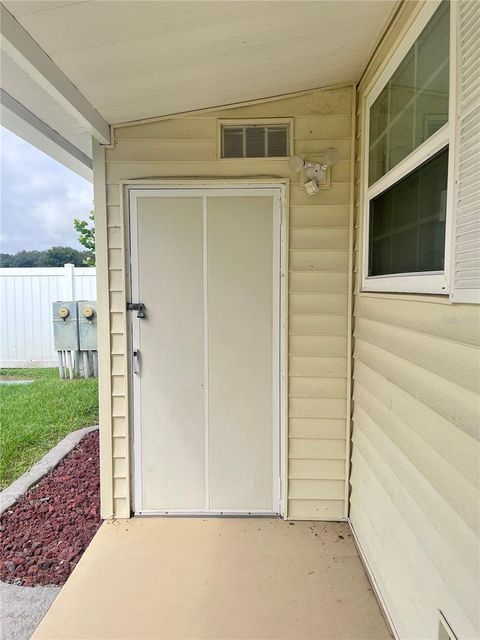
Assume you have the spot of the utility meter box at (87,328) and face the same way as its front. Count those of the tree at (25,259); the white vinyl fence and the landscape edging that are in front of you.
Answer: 1

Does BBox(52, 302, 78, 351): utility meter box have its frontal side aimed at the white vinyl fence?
no

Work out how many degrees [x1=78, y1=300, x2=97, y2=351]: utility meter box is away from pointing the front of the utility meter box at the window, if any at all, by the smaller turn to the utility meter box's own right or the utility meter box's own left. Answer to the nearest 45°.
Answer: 0° — it already faces it

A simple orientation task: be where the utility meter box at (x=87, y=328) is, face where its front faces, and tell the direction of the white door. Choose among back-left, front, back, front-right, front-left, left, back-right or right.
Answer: front

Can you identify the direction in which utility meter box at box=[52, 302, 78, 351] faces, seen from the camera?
facing the viewer

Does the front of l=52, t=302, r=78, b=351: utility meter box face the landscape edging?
yes

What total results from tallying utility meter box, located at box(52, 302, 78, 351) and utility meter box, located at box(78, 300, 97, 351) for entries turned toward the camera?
2

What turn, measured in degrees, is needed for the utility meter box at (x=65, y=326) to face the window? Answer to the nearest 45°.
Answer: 0° — it already faces it

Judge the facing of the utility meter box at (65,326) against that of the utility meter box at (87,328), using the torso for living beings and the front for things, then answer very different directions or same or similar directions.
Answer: same or similar directions

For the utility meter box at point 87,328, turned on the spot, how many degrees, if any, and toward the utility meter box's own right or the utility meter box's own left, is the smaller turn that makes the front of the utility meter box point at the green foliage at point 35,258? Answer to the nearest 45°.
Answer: approximately 135° to the utility meter box's own right

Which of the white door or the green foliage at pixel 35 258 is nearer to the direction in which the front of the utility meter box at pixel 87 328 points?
the white door
